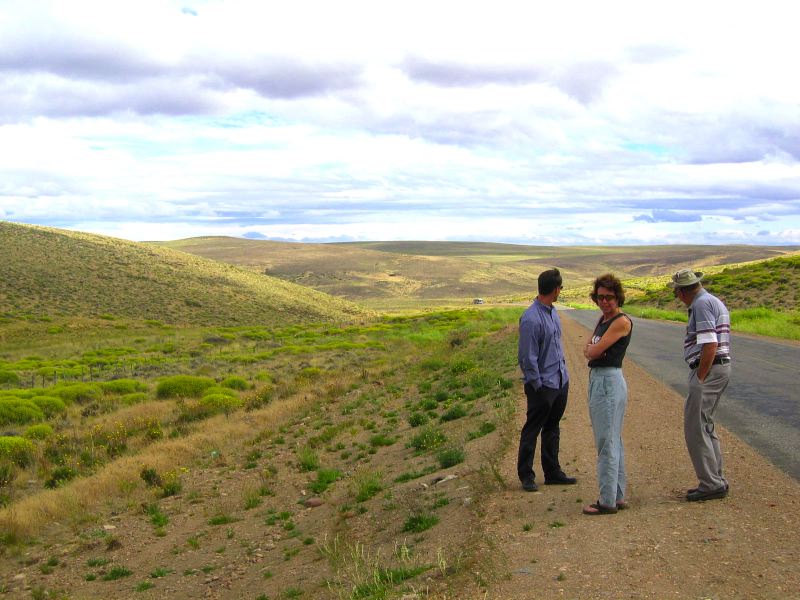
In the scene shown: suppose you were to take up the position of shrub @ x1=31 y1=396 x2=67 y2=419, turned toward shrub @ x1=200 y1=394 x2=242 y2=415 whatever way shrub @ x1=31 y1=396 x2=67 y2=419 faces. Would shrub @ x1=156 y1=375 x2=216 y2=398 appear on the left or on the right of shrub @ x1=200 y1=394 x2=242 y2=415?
left

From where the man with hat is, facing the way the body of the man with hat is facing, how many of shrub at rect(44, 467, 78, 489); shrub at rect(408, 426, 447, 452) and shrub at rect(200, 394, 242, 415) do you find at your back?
0

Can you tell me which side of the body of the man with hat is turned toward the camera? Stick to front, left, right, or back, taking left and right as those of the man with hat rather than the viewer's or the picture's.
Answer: left

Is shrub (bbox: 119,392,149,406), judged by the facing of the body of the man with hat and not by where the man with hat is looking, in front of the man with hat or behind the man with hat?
in front

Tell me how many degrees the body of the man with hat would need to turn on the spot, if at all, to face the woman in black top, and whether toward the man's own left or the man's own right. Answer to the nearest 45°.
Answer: approximately 45° to the man's own left

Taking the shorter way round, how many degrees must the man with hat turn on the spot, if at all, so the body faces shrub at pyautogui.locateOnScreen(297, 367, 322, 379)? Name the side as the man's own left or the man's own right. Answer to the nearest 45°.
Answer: approximately 45° to the man's own right

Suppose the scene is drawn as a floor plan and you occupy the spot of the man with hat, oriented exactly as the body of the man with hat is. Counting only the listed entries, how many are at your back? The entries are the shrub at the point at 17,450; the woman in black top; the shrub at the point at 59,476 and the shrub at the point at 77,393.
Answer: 0

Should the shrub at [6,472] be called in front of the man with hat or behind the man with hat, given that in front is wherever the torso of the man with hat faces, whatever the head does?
in front

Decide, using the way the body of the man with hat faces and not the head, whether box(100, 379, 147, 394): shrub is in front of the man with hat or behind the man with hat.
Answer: in front

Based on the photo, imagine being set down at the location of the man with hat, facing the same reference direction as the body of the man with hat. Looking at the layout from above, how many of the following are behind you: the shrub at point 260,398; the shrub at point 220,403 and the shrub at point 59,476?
0

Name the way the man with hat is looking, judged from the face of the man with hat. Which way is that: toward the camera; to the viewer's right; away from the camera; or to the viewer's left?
to the viewer's left
